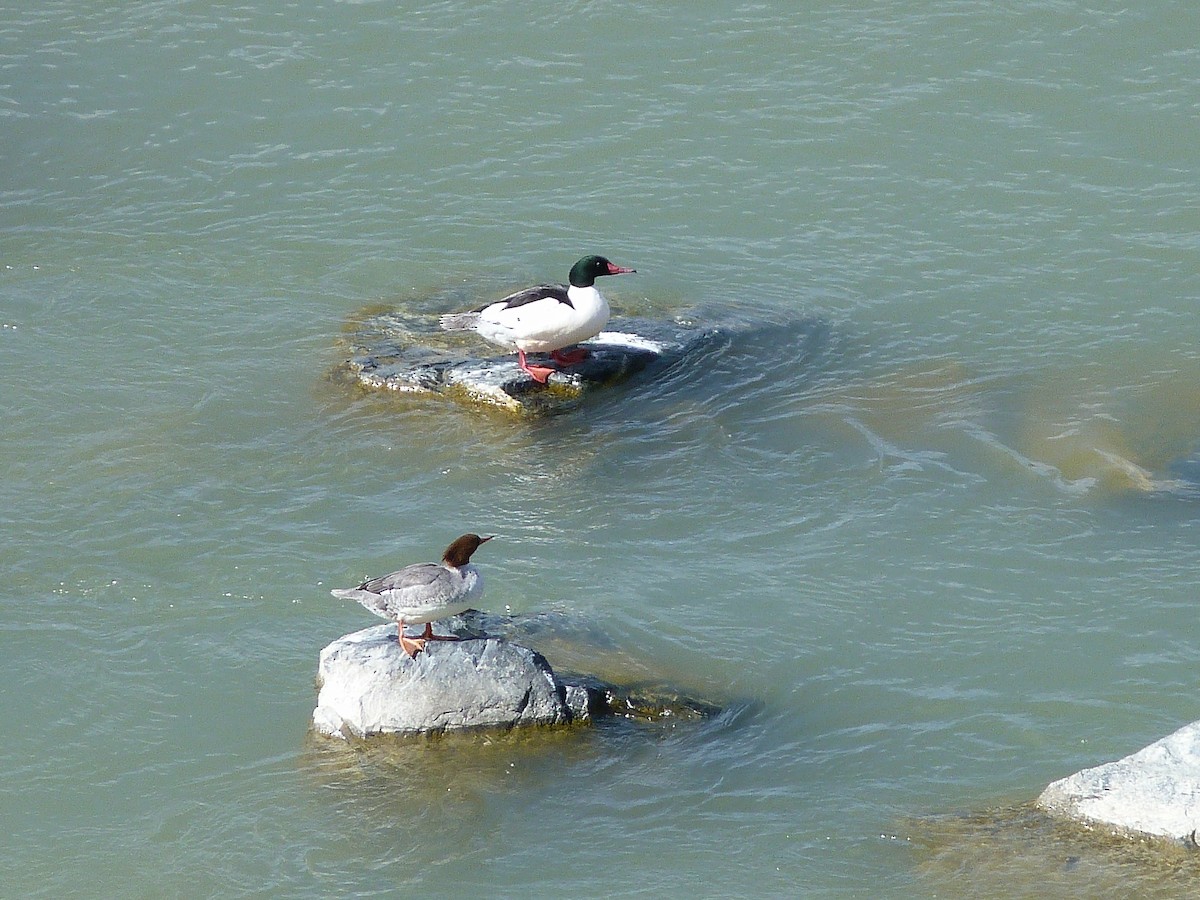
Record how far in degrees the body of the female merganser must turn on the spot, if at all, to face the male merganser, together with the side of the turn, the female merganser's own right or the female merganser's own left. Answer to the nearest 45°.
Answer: approximately 90° to the female merganser's own left

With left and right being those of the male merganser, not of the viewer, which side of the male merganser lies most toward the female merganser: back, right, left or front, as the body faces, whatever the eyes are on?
right

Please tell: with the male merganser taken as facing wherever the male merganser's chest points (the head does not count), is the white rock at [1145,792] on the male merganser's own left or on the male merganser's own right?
on the male merganser's own right

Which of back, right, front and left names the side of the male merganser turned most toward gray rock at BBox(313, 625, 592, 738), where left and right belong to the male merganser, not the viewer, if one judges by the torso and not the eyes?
right

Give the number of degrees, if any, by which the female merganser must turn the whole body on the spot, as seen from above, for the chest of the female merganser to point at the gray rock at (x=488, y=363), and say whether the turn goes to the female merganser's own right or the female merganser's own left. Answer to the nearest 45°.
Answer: approximately 90° to the female merganser's own left

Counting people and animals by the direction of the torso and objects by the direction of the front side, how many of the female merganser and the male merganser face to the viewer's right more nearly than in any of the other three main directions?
2

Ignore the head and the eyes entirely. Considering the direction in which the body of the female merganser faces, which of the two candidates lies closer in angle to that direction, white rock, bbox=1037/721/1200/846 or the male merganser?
the white rock

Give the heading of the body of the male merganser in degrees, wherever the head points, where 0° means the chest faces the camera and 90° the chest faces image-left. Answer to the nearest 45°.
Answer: approximately 270°

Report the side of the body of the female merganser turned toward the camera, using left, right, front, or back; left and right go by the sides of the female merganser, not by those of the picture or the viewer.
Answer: right
